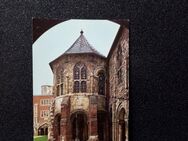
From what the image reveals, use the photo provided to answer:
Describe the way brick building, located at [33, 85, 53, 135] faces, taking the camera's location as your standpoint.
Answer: facing the viewer
